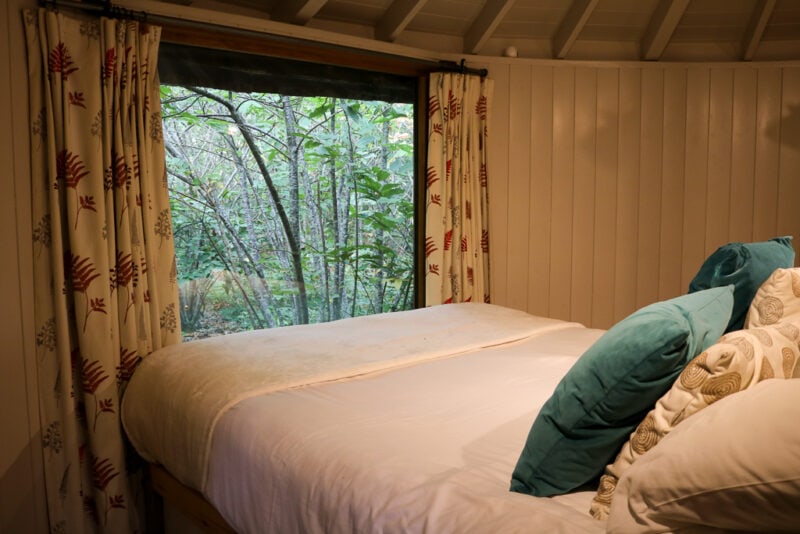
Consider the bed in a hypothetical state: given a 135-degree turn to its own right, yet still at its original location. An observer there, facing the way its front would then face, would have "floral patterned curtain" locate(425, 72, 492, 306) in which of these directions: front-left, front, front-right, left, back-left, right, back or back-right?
left

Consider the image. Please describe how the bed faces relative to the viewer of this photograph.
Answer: facing away from the viewer and to the left of the viewer

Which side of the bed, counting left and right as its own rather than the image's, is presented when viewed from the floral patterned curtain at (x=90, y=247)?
front

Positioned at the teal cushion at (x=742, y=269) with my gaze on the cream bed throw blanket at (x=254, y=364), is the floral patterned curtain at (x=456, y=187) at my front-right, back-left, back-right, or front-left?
front-right

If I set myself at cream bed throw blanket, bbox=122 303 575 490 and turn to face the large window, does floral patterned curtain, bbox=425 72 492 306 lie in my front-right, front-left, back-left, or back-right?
front-right
